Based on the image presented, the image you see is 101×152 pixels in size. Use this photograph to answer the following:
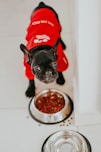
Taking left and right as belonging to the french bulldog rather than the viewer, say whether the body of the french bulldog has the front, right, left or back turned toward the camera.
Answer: front
